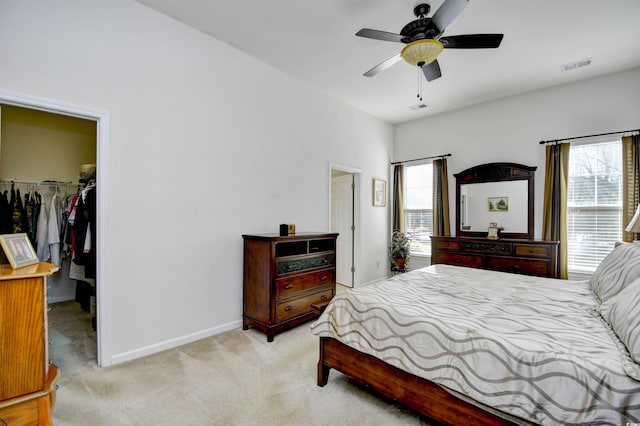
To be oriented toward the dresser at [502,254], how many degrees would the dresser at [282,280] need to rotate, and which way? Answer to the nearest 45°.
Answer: approximately 45° to its left

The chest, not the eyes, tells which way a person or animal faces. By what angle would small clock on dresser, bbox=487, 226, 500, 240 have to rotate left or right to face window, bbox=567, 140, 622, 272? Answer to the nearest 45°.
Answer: approximately 90° to its left

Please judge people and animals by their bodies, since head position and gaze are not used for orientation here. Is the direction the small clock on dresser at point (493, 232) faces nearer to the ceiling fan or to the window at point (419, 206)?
the ceiling fan

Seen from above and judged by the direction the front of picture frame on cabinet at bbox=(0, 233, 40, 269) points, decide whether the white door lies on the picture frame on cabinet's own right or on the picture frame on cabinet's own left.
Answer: on the picture frame on cabinet's own left
